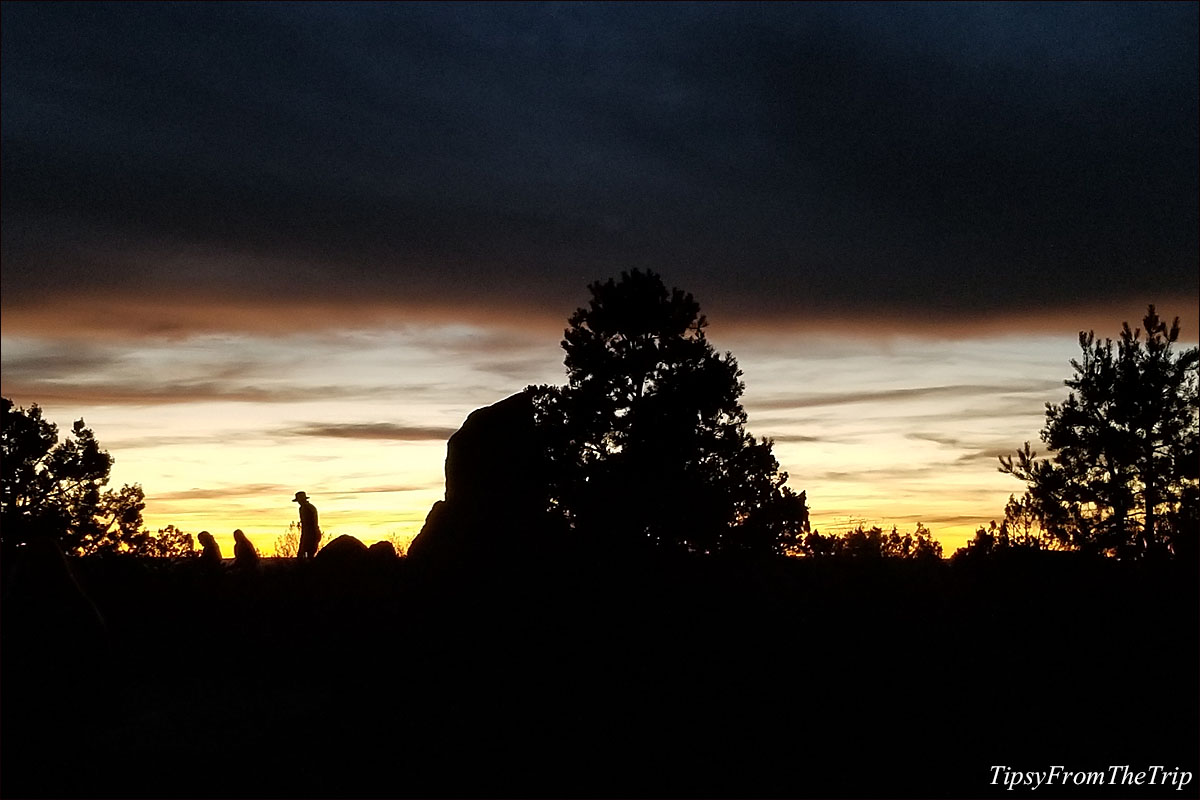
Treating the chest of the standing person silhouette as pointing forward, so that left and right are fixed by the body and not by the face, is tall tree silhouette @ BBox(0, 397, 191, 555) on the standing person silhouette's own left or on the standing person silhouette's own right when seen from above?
on the standing person silhouette's own right

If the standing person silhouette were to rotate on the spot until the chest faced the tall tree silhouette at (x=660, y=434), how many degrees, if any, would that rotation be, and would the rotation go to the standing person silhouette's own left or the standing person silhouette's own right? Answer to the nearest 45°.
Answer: approximately 135° to the standing person silhouette's own right

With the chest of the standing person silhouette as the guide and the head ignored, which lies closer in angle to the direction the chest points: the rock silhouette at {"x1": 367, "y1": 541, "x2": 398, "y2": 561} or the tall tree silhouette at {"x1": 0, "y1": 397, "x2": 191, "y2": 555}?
the tall tree silhouette

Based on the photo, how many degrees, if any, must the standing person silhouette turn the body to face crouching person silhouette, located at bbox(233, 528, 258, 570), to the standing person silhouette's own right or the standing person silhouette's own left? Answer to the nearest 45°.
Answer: approximately 45° to the standing person silhouette's own right

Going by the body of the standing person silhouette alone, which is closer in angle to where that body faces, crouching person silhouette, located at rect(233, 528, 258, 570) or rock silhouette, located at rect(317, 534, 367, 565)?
the crouching person silhouette

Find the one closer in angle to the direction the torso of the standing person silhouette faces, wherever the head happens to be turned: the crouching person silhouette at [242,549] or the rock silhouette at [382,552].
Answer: the crouching person silhouette
